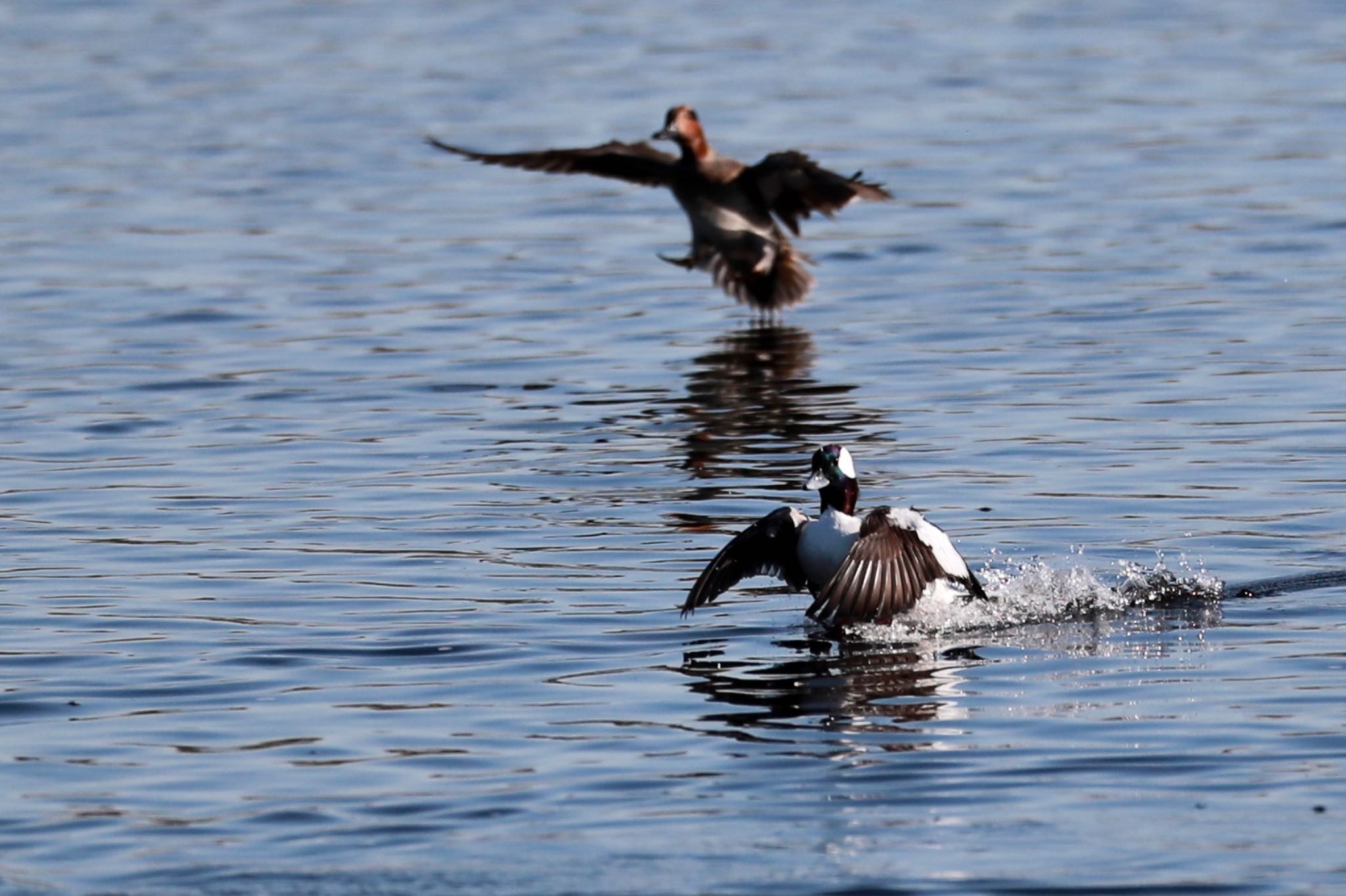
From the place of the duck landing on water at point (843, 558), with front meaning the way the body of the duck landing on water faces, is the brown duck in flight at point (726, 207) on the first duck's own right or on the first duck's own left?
on the first duck's own right

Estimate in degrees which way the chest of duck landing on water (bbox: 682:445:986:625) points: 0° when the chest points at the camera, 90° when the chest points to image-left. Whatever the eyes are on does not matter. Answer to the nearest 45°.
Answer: approximately 45°
